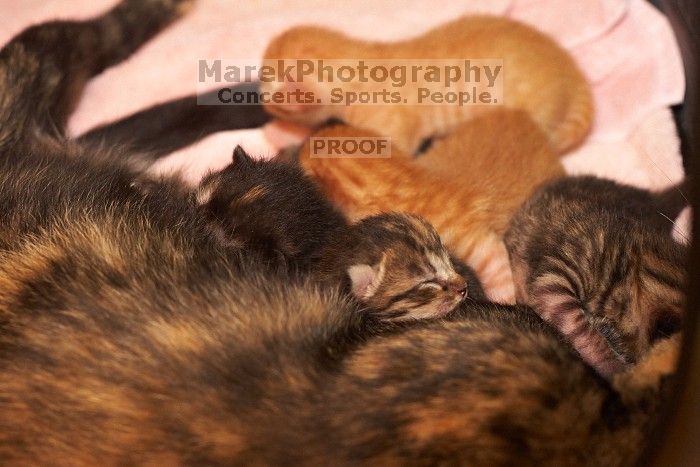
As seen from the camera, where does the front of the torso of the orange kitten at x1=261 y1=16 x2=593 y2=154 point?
to the viewer's left

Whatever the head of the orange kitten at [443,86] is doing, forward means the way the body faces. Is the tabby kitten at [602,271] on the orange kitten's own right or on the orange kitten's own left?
on the orange kitten's own left

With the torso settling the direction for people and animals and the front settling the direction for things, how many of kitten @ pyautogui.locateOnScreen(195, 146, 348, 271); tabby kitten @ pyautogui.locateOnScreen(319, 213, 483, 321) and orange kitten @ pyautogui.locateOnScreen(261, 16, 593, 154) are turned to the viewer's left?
2

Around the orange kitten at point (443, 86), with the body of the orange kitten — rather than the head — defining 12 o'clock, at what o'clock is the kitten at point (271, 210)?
The kitten is roughly at 10 o'clock from the orange kitten.

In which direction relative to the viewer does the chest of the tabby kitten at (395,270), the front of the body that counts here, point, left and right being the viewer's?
facing to the right of the viewer

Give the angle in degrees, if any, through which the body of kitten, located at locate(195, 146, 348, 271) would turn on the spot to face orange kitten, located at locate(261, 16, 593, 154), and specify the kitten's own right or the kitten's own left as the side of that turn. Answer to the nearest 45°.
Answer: approximately 135° to the kitten's own right

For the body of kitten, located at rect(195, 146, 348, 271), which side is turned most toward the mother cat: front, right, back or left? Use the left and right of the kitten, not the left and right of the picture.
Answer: left

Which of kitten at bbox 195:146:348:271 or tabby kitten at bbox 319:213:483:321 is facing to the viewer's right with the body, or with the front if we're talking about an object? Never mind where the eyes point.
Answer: the tabby kitten

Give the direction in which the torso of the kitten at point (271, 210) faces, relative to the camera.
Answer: to the viewer's left
